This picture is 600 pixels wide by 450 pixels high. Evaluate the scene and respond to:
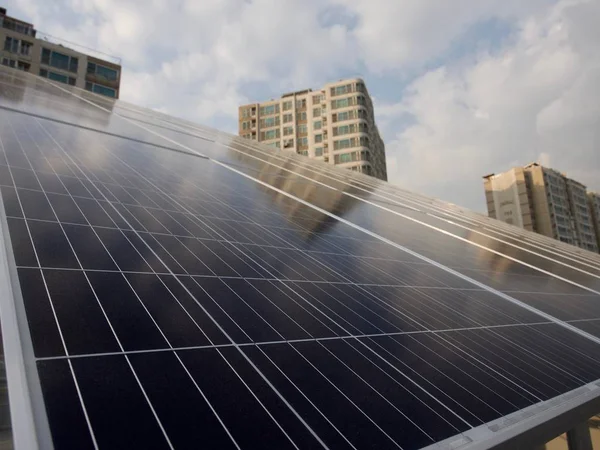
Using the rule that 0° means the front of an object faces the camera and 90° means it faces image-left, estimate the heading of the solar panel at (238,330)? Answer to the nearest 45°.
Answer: approximately 315°
